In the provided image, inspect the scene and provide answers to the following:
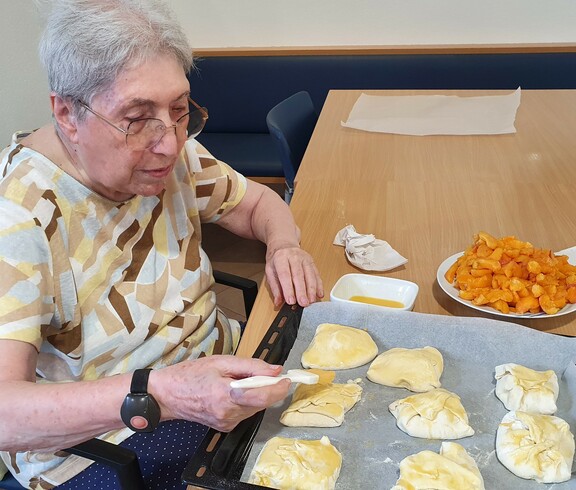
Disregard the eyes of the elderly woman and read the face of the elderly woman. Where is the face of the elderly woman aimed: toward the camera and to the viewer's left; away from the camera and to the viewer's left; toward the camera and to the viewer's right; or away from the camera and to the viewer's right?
toward the camera and to the viewer's right

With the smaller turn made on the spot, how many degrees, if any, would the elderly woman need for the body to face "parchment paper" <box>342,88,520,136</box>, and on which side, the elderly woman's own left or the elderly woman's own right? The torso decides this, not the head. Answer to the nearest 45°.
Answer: approximately 90° to the elderly woman's own left

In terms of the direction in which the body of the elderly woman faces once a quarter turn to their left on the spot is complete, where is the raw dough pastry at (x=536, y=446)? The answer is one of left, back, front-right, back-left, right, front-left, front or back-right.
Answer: right

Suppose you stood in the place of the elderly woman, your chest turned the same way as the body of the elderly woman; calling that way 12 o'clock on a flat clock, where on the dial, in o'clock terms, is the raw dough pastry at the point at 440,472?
The raw dough pastry is roughly at 12 o'clock from the elderly woman.

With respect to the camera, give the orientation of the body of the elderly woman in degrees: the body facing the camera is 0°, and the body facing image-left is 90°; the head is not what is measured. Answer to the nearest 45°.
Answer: approximately 315°

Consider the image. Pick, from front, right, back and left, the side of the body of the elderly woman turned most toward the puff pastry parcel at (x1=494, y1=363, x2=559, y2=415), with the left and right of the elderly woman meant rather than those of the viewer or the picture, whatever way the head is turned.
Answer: front
